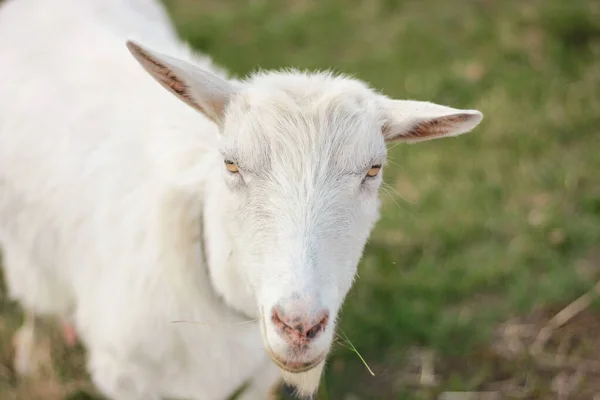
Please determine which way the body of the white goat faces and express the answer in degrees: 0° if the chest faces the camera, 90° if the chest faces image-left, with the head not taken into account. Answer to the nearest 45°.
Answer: approximately 315°

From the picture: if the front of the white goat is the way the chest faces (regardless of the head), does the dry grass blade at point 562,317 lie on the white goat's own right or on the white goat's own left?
on the white goat's own left
